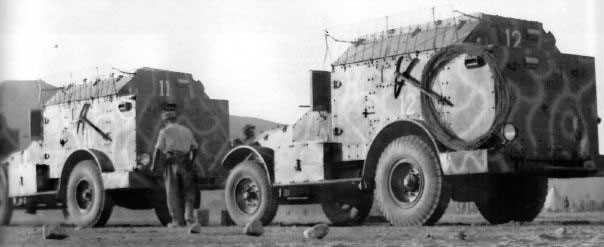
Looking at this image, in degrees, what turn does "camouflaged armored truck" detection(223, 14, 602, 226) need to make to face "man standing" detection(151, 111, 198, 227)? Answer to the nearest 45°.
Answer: approximately 45° to its left

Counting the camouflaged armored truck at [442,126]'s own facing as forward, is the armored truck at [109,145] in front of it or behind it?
in front

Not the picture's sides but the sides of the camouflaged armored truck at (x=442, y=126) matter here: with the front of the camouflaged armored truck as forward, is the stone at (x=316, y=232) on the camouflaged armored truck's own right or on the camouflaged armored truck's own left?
on the camouflaged armored truck's own left

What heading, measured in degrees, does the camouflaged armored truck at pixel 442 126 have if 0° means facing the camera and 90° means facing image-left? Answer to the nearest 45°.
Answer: approximately 135°

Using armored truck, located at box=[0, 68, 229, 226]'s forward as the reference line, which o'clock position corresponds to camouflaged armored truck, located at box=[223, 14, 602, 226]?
The camouflaged armored truck is roughly at 6 o'clock from the armored truck.

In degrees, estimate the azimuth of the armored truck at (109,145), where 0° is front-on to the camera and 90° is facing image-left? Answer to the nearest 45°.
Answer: approximately 135°

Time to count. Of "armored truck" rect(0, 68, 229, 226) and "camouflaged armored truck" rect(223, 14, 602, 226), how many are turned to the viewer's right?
0

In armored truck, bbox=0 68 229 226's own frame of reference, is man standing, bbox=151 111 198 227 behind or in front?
behind

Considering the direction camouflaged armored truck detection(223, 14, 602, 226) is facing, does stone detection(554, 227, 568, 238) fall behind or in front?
behind

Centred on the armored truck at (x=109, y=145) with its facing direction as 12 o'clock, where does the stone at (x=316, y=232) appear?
The stone is roughly at 7 o'clock from the armored truck.
